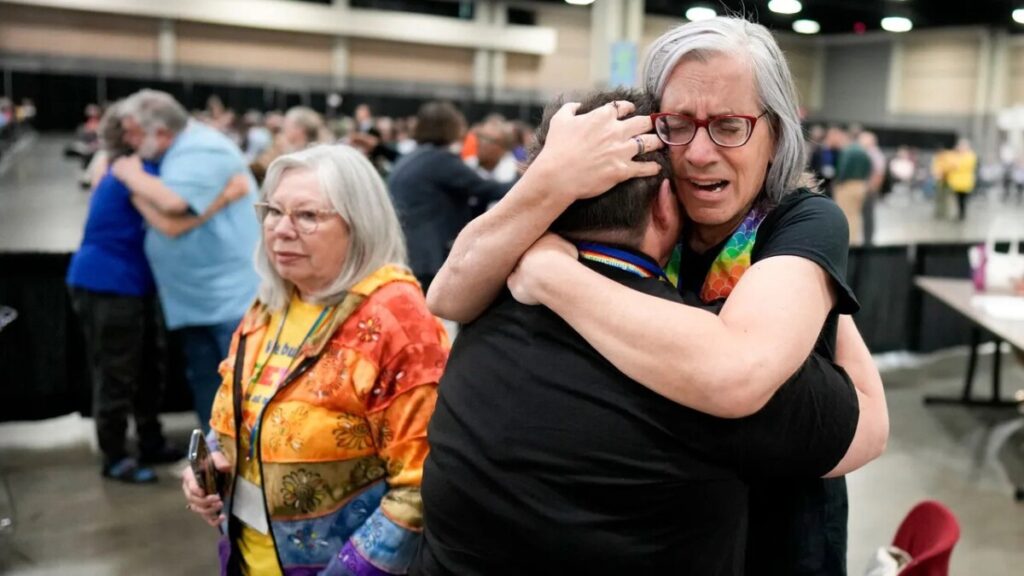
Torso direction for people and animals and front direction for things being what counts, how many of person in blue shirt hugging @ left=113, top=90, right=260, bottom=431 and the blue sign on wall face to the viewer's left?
1

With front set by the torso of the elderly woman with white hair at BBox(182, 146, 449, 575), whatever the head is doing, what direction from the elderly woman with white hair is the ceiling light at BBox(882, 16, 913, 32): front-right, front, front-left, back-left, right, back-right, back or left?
back

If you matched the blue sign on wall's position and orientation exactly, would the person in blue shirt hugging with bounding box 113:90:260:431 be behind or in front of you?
in front

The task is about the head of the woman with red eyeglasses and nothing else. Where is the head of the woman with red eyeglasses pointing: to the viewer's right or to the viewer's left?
to the viewer's left

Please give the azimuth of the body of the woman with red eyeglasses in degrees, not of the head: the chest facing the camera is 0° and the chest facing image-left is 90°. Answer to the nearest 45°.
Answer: approximately 45°

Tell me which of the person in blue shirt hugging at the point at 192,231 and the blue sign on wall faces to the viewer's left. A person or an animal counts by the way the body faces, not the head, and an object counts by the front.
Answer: the person in blue shirt hugging

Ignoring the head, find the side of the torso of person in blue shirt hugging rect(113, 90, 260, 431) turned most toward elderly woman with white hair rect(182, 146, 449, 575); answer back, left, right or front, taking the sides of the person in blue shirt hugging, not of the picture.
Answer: left

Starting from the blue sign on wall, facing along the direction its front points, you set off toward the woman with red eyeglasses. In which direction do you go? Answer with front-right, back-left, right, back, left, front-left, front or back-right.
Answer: front

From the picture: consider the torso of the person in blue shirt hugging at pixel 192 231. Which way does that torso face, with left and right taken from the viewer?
facing to the left of the viewer

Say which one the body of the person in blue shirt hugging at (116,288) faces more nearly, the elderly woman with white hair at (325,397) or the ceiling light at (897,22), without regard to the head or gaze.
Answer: the ceiling light

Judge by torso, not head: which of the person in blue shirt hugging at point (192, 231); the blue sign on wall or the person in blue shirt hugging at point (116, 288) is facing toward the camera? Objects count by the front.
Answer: the blue sign on wall

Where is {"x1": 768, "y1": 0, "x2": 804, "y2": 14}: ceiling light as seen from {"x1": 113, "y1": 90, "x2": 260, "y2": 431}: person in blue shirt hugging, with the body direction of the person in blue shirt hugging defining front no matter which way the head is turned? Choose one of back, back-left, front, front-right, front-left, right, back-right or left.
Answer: back-right

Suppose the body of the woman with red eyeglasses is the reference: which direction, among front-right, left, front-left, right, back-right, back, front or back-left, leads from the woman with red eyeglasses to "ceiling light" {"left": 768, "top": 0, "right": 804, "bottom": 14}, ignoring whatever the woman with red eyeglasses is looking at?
back-right

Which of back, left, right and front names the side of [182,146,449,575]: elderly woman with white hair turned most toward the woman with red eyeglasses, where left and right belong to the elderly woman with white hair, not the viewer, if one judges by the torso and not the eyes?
left

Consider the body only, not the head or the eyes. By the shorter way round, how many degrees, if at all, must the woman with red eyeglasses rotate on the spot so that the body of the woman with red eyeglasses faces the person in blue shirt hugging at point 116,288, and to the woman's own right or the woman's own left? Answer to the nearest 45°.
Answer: approximately 90° to the woman's own right

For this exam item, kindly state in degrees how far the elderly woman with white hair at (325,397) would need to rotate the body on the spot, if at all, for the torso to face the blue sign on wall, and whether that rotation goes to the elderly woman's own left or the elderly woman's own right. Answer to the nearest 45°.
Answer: approximately 135° to the elderly woman's own right

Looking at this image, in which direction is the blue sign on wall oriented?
toward the camera

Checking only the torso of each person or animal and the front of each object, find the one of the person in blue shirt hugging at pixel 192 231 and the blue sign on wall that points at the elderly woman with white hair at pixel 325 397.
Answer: the blue sign on wall
